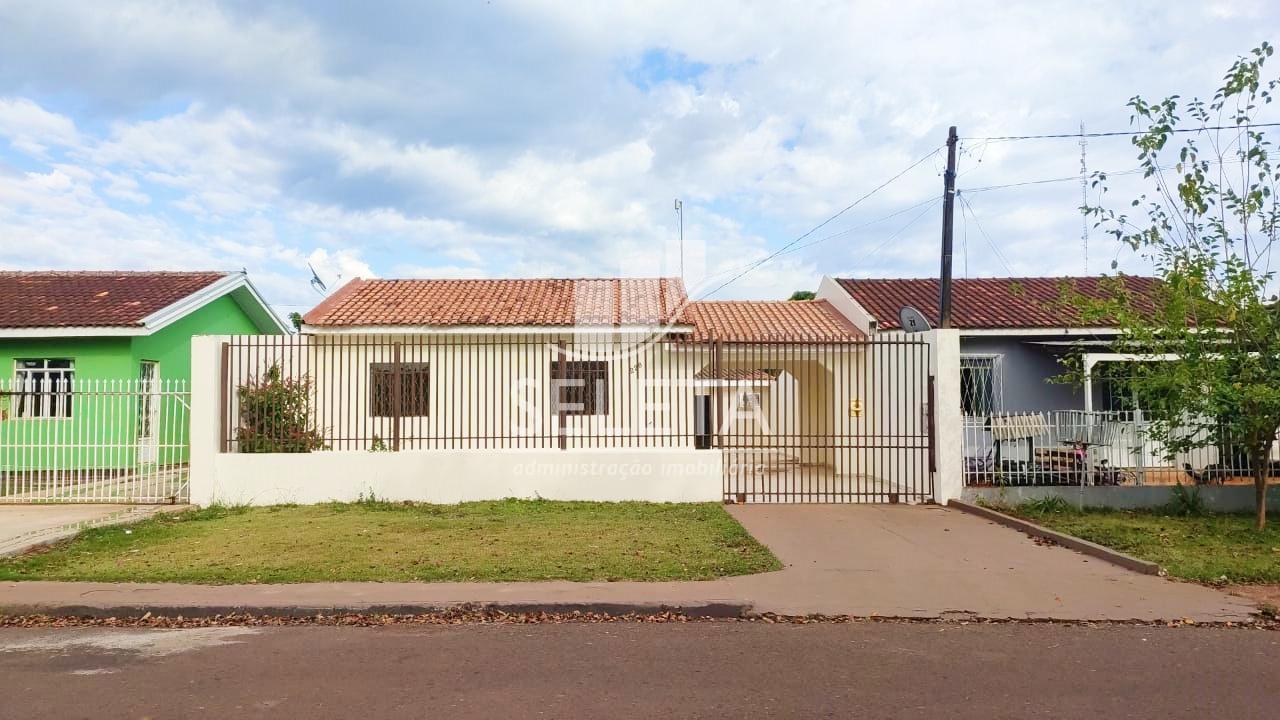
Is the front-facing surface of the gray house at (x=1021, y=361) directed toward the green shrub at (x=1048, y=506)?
yes

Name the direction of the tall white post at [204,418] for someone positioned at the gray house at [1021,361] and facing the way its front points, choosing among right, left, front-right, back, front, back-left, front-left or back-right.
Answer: front-right

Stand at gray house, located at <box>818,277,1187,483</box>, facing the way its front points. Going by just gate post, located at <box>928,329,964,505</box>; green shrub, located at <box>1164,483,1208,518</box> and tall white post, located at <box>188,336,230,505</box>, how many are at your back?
0

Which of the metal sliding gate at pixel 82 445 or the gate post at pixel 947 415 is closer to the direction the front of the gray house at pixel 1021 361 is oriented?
the gate post

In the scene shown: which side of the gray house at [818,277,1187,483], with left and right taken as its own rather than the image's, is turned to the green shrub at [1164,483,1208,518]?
front

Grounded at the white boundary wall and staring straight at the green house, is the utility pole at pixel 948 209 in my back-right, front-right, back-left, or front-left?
back-right

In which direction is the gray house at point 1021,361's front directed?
toward the camera

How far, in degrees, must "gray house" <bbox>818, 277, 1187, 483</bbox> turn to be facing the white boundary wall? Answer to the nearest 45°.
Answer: approximately 45° to its right

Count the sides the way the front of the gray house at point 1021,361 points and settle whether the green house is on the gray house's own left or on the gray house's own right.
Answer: on the gray house's own right

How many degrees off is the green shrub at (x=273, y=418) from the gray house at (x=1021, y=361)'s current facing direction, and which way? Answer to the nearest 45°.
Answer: approximately 45° to its right

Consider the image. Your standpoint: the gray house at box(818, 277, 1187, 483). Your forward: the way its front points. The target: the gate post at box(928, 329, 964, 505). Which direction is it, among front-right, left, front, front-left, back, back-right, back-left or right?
front

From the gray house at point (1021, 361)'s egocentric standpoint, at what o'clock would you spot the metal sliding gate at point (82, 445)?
The metal sliding gate is roughly at 2 o'clock from the gray house.
